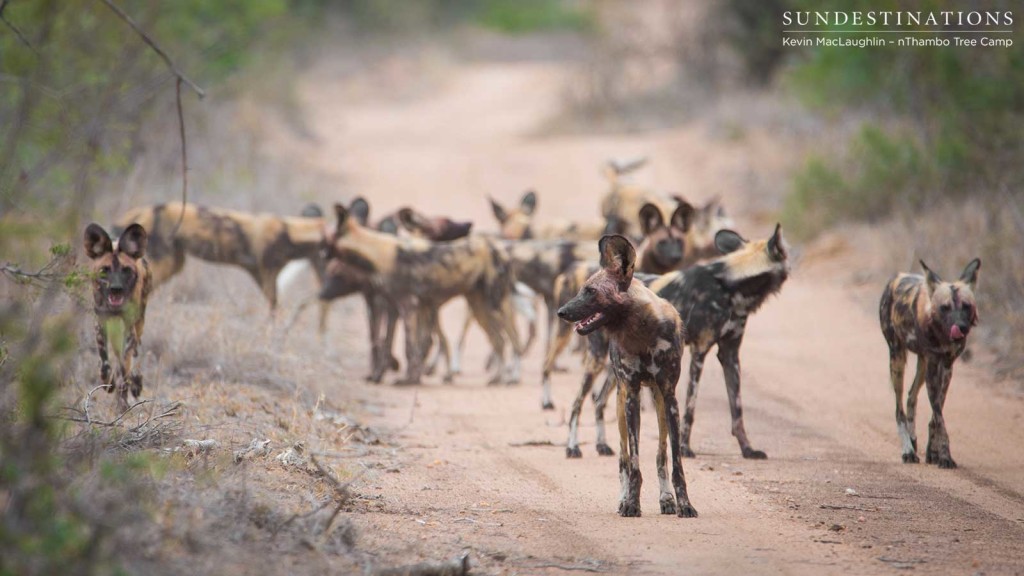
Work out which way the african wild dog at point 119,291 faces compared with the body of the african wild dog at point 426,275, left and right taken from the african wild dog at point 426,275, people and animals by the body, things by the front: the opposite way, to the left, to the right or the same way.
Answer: to the left

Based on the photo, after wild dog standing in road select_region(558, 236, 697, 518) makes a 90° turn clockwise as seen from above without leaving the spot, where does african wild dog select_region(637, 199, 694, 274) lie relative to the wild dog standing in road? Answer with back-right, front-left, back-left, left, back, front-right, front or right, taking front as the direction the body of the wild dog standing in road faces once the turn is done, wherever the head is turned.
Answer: right

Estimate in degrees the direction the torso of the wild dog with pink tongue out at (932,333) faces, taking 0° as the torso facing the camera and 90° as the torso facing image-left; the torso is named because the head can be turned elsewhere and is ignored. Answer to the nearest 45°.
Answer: approximately 315°

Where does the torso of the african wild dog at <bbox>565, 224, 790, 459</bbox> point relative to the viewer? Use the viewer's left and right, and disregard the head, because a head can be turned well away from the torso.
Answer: facing to the right of the viewer

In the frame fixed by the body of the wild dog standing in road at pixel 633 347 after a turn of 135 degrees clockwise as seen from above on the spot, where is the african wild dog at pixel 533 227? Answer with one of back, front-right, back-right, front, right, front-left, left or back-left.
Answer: front-right

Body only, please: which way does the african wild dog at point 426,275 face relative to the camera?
to the viewer's left

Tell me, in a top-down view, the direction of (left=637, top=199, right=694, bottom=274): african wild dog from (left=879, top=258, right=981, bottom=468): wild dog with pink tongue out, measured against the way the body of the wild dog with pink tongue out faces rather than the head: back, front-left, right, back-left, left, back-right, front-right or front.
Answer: back
